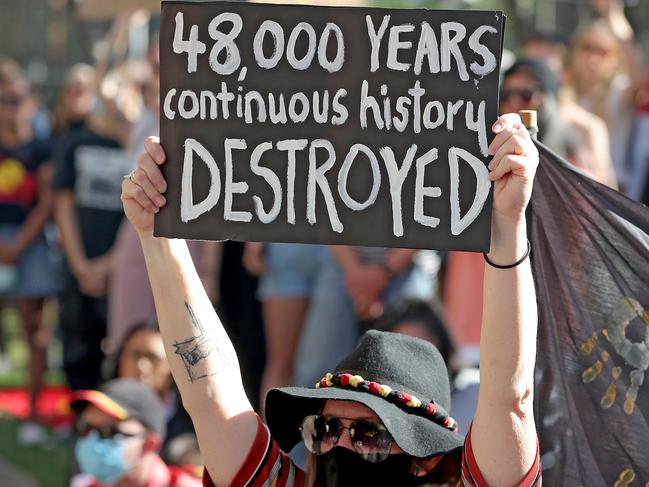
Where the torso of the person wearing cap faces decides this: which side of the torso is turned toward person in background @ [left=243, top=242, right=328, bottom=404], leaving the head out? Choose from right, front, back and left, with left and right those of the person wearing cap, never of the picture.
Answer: back

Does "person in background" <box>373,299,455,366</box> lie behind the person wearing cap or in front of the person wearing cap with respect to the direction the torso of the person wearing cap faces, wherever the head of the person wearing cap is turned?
behind

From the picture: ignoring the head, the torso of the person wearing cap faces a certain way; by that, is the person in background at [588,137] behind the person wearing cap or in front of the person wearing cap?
behind

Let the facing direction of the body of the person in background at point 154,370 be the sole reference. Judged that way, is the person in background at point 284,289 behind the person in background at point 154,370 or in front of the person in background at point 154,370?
behind

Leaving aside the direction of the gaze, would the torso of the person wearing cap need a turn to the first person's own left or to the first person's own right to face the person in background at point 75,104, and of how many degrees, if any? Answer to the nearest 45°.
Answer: approximately 135° to the first person's own right
